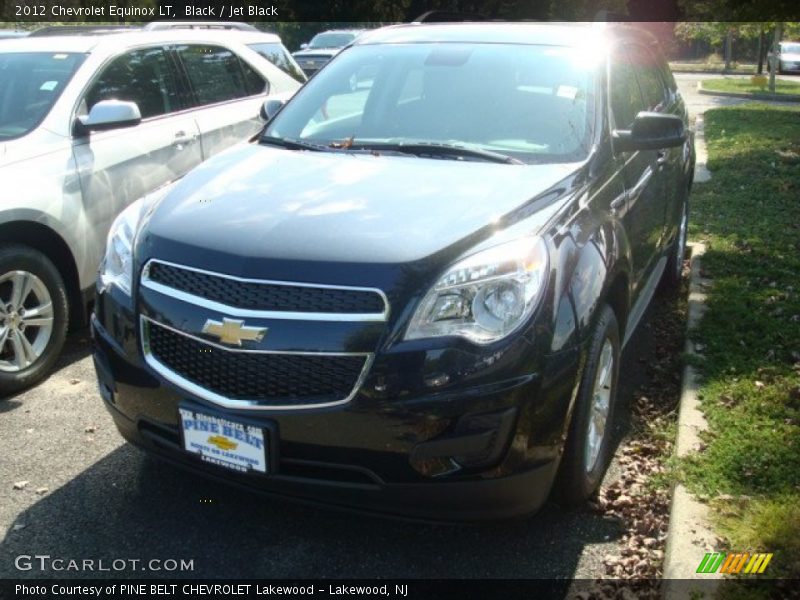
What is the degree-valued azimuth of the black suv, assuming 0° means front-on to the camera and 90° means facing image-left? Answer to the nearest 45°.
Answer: approximately 45°

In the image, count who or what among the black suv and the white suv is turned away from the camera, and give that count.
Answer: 0

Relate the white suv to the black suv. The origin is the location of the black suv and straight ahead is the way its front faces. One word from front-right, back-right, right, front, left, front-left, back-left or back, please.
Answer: right

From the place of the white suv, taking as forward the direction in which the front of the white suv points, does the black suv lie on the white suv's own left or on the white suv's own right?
on the white suv's own left

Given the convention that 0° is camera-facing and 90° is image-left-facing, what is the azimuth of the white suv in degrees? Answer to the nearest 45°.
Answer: approximately 45°
